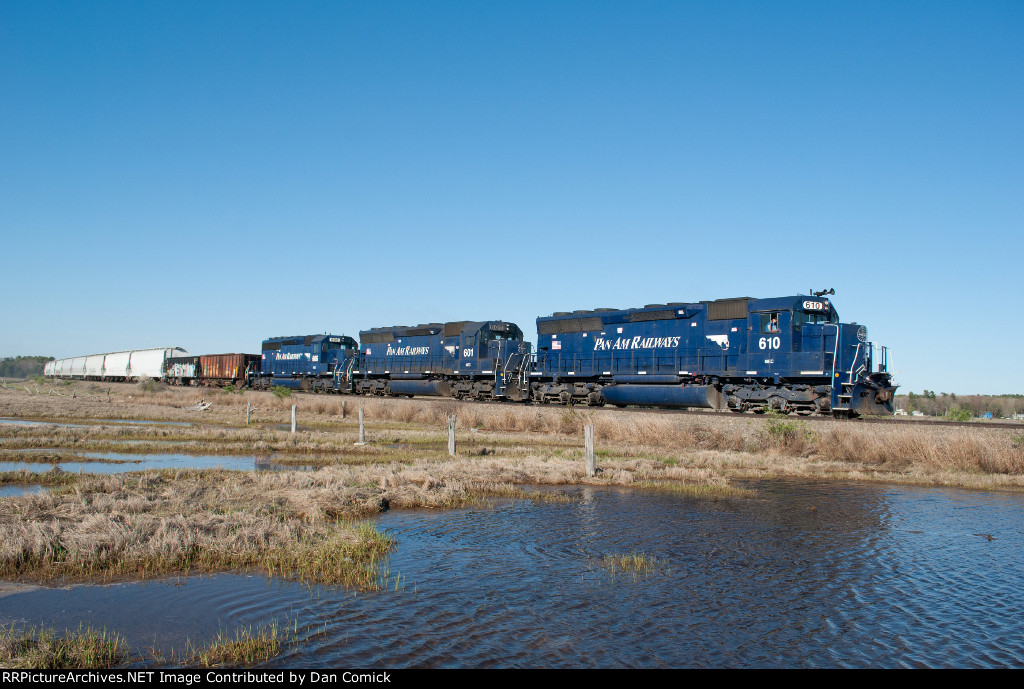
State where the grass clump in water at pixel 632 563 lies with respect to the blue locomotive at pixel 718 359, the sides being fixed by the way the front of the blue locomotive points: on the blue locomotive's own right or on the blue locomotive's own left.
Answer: on the blue locomotive's own right

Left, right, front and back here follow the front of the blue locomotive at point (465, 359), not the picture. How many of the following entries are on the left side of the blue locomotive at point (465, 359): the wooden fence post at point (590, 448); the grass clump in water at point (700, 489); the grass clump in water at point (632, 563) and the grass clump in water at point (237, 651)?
0

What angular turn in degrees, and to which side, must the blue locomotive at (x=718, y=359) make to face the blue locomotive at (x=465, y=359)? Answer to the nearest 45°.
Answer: approximately 180°

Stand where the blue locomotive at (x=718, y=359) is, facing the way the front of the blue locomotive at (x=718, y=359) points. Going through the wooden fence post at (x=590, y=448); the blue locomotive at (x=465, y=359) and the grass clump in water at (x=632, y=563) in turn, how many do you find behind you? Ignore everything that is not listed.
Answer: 1

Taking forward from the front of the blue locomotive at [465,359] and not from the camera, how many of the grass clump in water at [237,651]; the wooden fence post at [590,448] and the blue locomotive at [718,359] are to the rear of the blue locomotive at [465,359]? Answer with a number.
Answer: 0

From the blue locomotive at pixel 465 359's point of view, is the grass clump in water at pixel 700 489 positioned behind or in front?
in front

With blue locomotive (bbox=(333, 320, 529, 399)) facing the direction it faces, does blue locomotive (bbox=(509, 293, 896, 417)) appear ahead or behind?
ahead

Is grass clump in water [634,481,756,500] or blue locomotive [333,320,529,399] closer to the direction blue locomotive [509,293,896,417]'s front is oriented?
the grass clump in water

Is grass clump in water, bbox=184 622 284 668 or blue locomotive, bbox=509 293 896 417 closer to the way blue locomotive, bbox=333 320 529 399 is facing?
the blue locomotive

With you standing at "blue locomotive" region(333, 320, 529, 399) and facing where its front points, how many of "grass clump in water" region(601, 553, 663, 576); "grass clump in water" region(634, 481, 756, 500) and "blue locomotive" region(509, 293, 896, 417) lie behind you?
0

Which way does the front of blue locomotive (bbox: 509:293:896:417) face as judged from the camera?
facing the viewer and to the right of the viewer

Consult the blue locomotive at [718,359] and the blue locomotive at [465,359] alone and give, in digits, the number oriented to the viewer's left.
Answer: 0

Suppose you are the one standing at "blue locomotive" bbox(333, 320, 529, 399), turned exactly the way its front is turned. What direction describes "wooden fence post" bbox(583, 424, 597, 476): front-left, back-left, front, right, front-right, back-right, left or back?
front-right

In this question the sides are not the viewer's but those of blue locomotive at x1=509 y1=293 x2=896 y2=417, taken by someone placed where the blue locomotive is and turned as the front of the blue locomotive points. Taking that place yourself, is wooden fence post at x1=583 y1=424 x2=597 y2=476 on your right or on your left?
on your right

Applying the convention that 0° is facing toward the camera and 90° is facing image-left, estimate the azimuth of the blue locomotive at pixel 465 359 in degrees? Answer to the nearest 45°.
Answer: approximately 315°

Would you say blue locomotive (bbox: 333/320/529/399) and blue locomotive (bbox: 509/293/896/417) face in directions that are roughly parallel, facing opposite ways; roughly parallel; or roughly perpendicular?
roughly parallel

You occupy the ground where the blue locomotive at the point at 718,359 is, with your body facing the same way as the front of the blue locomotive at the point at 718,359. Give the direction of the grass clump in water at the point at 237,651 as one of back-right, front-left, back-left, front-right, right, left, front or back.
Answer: front-right
